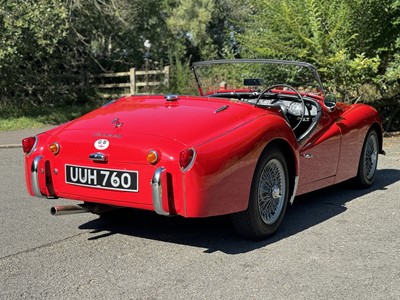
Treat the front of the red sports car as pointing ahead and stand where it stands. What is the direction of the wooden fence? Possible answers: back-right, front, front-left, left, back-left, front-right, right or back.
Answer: front-left

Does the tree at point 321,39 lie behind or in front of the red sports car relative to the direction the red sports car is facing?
in front

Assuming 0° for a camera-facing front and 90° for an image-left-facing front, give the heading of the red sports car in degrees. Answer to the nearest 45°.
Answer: approximately 225°
